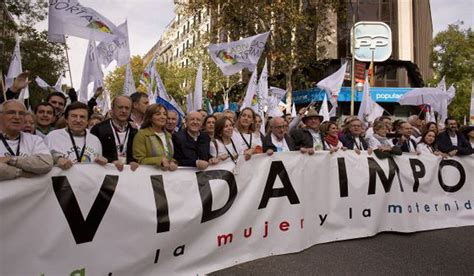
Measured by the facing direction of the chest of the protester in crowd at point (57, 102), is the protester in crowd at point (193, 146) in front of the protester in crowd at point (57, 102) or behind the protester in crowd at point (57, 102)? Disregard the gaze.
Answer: in front

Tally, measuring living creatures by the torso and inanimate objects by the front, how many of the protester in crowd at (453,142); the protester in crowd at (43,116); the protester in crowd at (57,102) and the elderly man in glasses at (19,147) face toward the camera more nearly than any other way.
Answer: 4

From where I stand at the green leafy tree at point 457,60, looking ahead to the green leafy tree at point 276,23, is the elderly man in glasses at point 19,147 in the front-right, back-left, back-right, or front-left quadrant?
front-left

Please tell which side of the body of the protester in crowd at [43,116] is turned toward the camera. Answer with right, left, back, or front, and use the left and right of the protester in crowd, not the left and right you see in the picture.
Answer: front

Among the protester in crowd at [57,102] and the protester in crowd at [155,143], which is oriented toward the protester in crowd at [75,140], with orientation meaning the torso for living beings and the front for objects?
the protester in crowd at [57,102]

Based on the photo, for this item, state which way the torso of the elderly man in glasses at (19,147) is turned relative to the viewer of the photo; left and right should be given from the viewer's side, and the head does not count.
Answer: facing the viewer

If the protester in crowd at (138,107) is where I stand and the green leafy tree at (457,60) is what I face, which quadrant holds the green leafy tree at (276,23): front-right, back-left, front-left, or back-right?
front-left

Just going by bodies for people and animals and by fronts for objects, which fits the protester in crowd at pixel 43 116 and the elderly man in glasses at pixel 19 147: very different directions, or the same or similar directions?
same or similar directions

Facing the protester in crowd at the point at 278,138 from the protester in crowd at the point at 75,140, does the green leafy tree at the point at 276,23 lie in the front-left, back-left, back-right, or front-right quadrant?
front-left

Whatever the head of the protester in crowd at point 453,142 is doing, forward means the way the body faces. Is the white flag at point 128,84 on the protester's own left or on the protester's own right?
on the protester's own right

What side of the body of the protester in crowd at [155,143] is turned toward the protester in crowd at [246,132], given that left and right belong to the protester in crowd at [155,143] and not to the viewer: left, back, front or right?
left

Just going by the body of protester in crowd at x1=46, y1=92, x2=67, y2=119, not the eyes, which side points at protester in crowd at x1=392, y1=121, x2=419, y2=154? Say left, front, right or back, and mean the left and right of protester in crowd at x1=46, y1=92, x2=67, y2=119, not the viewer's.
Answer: left

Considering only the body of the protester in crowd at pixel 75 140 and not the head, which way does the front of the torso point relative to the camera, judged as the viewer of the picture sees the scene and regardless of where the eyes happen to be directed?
toward the camera
